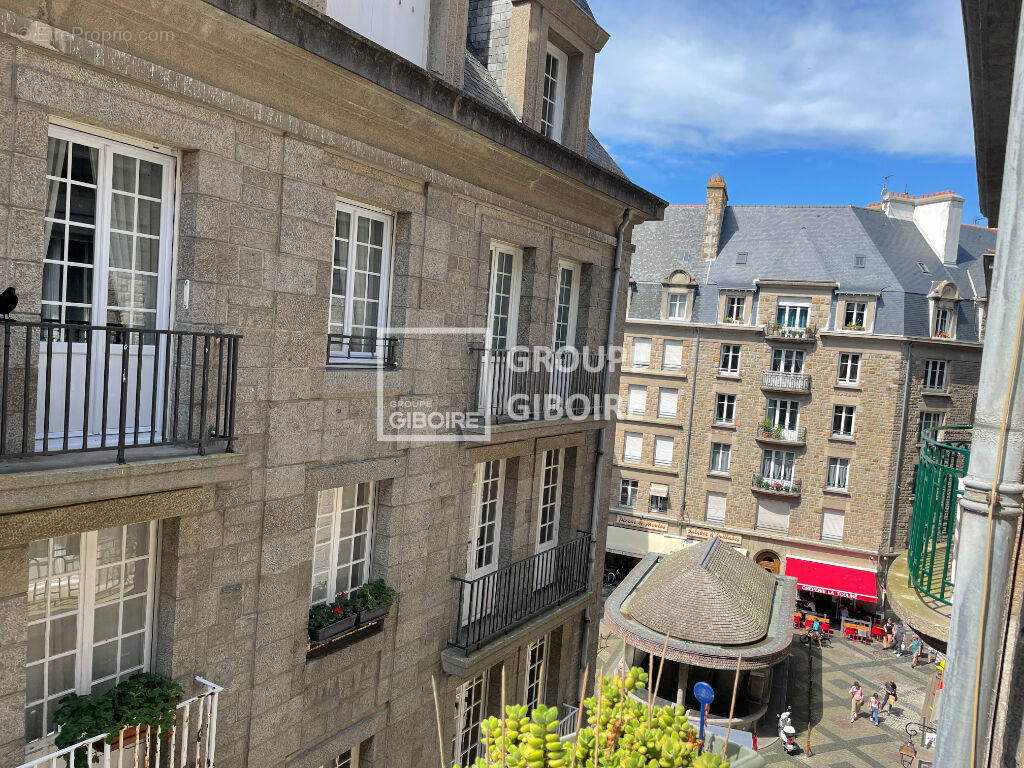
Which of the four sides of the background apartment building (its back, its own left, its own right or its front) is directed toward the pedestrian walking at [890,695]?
front

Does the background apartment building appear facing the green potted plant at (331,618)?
yes

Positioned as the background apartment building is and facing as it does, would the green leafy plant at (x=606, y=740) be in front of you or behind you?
in front

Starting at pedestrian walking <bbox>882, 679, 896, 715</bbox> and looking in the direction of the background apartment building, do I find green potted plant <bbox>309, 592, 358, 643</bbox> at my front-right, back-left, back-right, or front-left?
back-left

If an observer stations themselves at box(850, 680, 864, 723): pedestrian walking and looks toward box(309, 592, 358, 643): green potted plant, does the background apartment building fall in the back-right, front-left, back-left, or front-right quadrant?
back-right

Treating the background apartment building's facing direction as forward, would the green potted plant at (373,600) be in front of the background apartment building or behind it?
in front

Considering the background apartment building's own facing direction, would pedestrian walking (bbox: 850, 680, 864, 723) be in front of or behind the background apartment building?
in front

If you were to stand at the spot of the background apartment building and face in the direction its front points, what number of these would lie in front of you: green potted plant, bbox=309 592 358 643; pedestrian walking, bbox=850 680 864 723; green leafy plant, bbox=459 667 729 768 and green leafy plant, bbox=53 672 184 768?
4

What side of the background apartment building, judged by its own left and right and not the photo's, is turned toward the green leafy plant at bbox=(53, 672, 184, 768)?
front

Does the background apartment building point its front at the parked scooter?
yes

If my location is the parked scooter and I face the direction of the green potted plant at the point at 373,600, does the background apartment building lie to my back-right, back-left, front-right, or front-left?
back-right

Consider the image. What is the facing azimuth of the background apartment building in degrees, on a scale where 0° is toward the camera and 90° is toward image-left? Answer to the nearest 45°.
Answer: approximately 0°

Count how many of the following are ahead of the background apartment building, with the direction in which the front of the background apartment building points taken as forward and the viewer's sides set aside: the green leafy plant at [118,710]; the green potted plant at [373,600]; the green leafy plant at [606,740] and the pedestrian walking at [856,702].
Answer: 4
